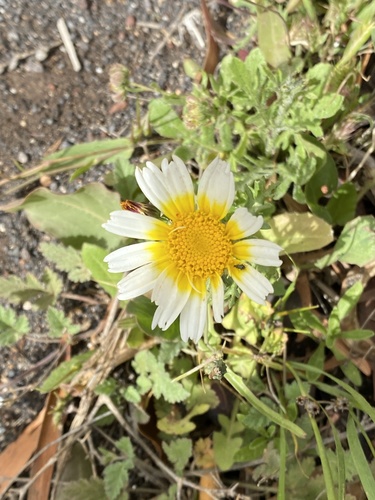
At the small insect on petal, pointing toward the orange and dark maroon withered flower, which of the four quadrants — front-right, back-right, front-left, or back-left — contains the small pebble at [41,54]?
front-right
